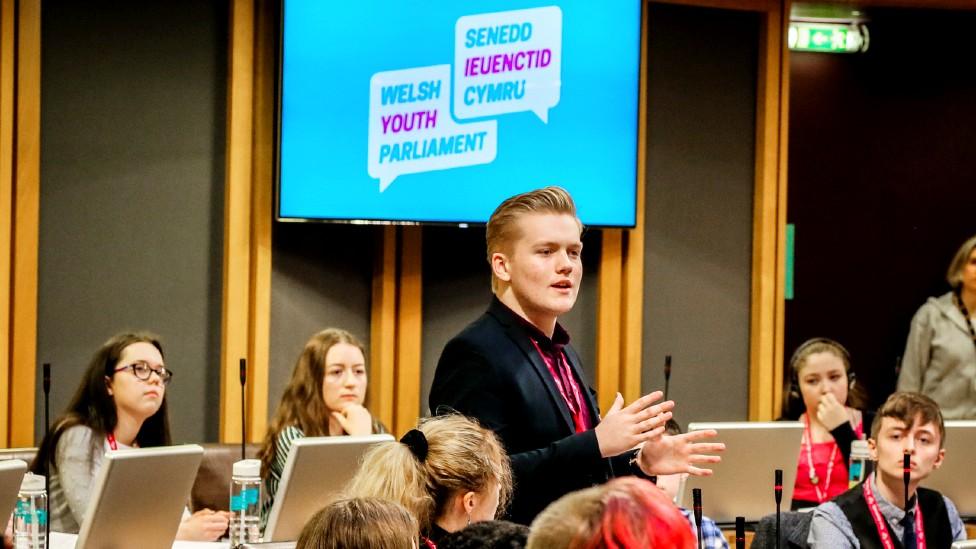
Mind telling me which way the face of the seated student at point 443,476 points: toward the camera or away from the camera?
away from the camera

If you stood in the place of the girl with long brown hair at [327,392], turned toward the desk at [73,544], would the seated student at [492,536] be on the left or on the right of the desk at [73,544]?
left

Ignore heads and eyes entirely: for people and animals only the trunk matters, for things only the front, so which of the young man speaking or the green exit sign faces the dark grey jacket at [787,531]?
the green exit sign

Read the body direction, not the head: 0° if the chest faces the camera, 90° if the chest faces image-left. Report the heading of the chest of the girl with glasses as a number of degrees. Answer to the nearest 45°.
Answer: approximately 315°

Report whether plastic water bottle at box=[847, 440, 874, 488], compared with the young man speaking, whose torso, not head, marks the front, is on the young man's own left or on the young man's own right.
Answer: on the young man's own left

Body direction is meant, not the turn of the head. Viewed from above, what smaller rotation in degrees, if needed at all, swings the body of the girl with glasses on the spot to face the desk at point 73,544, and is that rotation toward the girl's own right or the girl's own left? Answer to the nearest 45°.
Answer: approximately 45° to the girl's own right
